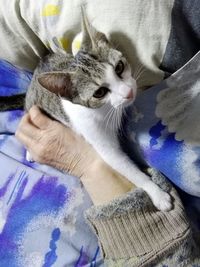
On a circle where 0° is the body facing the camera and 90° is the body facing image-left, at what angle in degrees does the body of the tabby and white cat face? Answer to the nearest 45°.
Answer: approximately 315°
